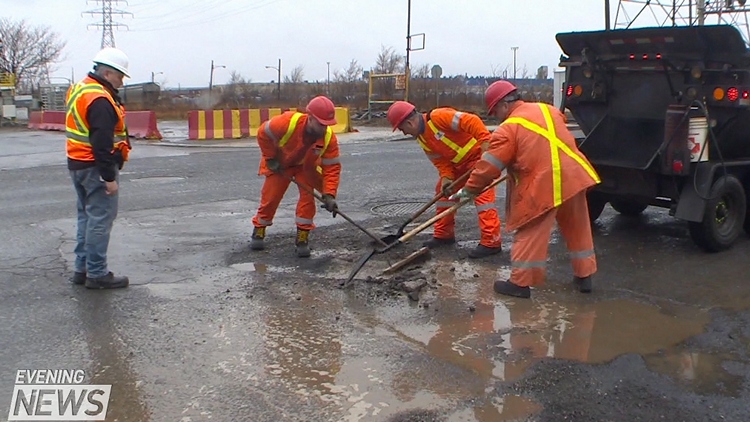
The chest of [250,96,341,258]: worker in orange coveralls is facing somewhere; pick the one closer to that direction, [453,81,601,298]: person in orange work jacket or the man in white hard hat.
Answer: the person in orange work jacket

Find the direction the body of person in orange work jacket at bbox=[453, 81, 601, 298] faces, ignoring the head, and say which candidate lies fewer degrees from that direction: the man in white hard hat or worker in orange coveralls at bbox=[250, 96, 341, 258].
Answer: the worker in orange coveralls

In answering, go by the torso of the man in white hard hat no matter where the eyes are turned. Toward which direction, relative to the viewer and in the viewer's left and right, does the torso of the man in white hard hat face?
facing to the right of the viewer

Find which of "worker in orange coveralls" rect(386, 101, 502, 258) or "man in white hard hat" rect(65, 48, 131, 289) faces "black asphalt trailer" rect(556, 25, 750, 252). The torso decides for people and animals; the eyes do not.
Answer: the man in white hard hat

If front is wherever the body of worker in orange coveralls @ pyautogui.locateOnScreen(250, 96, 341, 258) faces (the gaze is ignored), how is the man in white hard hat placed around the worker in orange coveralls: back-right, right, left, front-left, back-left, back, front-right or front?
right

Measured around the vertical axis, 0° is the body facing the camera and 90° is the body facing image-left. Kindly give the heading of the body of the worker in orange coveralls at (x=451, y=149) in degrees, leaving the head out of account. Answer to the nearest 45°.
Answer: approximately 45°

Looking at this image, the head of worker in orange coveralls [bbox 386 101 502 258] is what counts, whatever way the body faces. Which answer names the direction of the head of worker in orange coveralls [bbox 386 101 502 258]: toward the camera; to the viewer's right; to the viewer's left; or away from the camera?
to the viewer's left

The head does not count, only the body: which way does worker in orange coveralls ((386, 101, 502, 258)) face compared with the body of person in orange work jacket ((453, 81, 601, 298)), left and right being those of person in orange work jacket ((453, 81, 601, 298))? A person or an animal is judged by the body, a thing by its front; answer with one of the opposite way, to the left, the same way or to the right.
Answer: to the left

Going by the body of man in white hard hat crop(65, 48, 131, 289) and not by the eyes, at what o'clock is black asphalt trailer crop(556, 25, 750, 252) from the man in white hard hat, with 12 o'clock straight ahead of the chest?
The black asphalt trailer is roughly at 12 o'clock from the man in white hard hat.

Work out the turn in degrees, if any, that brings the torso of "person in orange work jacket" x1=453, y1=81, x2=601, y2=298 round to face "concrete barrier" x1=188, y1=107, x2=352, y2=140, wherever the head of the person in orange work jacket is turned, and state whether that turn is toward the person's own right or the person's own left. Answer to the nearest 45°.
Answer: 0° — they already face it

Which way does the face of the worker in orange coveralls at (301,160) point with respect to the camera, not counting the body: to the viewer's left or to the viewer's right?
to the viewer's right

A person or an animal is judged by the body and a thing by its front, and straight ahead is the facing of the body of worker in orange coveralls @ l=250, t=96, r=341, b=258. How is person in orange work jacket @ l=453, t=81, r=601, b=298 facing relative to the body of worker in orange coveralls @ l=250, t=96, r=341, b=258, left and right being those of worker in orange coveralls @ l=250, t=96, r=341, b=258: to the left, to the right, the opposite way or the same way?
the opposite way

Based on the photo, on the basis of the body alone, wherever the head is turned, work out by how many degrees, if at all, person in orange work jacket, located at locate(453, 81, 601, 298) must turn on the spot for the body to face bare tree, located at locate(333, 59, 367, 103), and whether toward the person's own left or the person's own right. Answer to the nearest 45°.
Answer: approximately 45° to the person's own right

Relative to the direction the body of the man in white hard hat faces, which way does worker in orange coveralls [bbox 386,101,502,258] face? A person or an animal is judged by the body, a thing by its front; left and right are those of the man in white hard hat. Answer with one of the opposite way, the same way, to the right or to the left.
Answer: the opposite way
